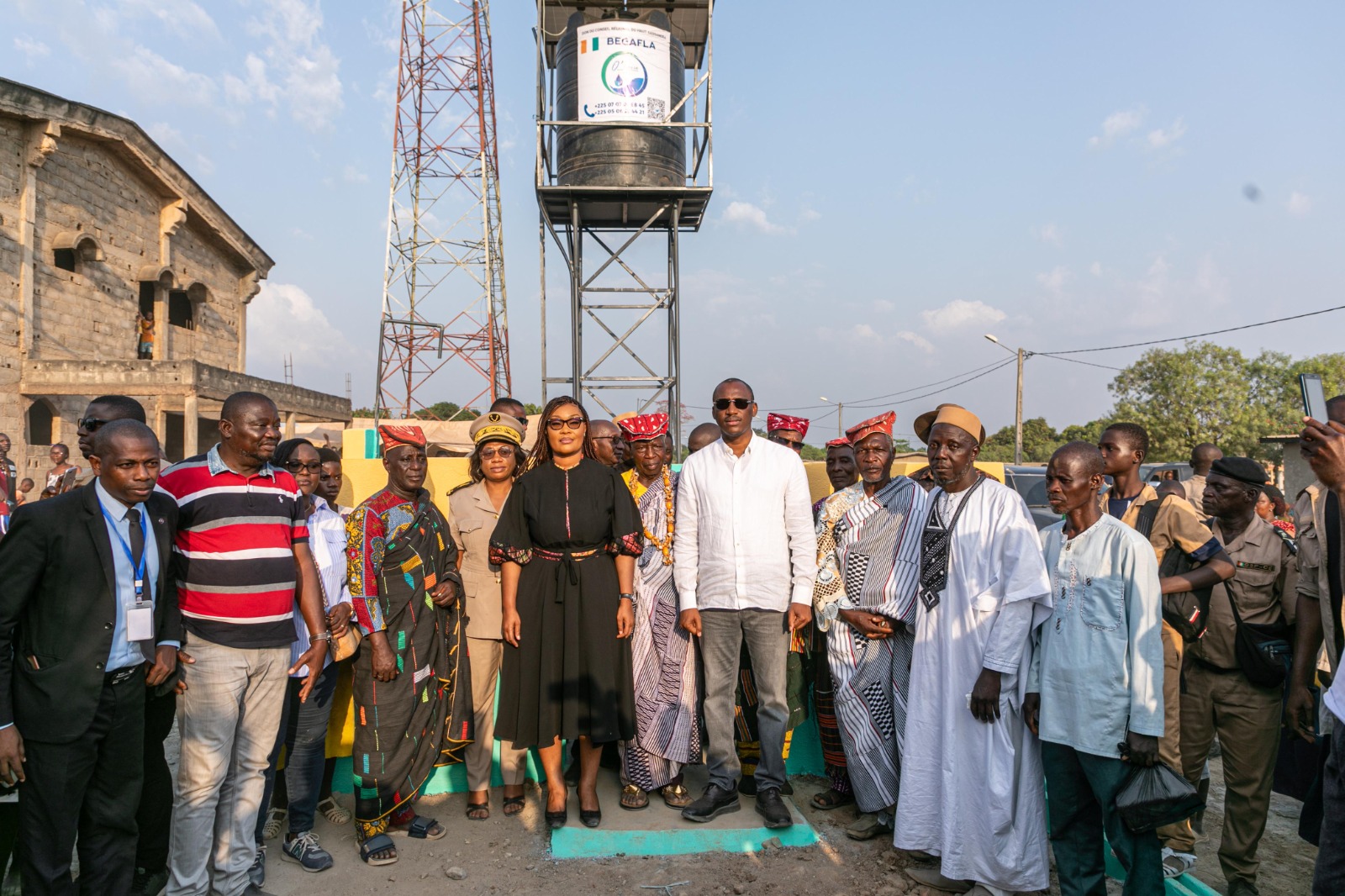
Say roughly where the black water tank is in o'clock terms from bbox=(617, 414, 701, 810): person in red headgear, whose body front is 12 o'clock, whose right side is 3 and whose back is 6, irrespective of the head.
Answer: The black water tank is roughly at 6 o'clock from the person in red headgear.

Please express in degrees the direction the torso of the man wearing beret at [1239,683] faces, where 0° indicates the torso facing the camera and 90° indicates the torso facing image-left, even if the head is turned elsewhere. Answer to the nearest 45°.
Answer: approximately 45°

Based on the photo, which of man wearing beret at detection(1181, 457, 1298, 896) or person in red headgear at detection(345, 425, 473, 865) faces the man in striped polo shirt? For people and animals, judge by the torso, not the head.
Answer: the man wearing beret

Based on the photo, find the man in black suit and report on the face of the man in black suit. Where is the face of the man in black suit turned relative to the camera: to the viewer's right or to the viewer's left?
to the viewer's right
